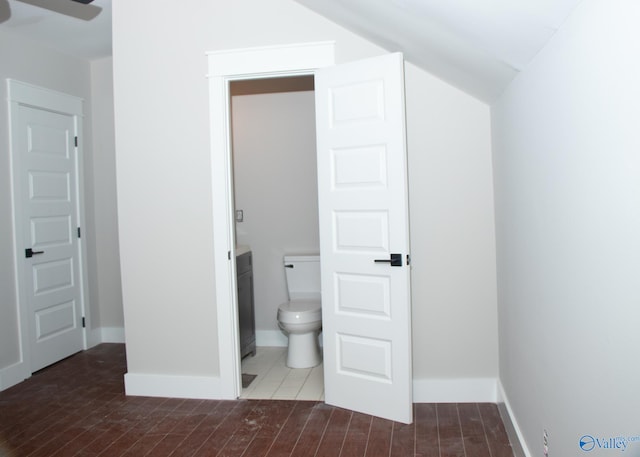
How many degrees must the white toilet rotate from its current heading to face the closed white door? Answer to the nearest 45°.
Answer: approximately 90° to its right

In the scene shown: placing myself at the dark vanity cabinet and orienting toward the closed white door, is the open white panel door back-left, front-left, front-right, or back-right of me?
back-left

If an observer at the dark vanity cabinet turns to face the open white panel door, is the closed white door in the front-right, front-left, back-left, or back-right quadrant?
back-right

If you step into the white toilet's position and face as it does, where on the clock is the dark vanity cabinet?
The dark vanity cabinet is roughly at 4 o'clock from the white toilet.

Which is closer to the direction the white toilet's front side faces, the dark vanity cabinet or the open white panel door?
the open white panel door

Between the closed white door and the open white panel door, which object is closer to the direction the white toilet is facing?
the open white panel door

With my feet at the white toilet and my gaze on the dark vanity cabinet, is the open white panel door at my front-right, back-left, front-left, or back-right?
back-left

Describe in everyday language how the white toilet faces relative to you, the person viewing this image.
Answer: facing the viewer

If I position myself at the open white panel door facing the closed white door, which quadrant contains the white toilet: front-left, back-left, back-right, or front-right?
front-right

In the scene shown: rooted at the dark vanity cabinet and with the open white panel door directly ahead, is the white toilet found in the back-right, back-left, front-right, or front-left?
front-left
